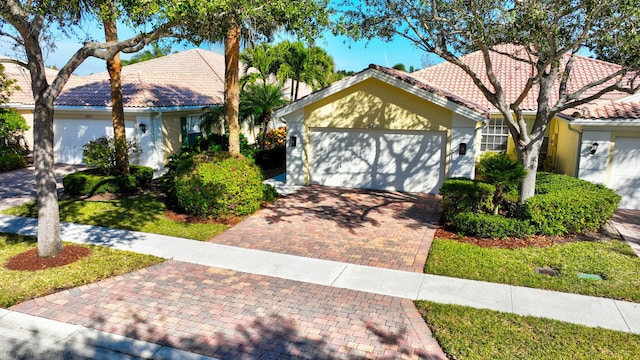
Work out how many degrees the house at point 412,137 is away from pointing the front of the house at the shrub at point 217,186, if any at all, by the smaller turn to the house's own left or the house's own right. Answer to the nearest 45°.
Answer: approximately 45° to the house's own right

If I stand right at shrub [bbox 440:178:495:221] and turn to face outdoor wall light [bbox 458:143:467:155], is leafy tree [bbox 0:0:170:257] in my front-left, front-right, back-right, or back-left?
back-left

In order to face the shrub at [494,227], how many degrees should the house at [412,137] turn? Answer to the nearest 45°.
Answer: approximately 45° to its left

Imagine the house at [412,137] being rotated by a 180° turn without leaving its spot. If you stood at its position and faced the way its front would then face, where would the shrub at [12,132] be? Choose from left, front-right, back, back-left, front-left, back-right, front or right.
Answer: left

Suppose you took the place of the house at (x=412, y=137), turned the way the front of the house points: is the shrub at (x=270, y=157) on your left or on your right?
on your right

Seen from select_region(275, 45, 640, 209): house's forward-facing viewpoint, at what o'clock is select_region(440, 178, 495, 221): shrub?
The shrub is roughly at 11 o'clock from the house.

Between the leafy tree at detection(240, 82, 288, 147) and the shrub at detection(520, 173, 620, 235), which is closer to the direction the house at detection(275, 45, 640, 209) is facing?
the shrub

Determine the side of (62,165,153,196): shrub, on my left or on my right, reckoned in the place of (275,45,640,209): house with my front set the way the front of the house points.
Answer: on my right

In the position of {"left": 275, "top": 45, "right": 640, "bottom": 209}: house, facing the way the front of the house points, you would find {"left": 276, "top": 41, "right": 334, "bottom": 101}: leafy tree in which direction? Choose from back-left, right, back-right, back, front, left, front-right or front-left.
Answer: back-right

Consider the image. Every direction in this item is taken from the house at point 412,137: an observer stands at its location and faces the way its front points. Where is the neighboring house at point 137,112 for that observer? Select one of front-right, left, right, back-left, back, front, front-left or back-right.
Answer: right

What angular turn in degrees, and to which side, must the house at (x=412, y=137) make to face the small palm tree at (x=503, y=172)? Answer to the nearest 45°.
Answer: approximately 45° to its left

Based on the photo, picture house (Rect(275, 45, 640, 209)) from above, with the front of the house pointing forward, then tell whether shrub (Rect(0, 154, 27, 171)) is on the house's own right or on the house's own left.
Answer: on the house's own right

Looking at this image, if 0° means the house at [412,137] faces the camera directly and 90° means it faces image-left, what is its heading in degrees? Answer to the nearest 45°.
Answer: approximately 0°
